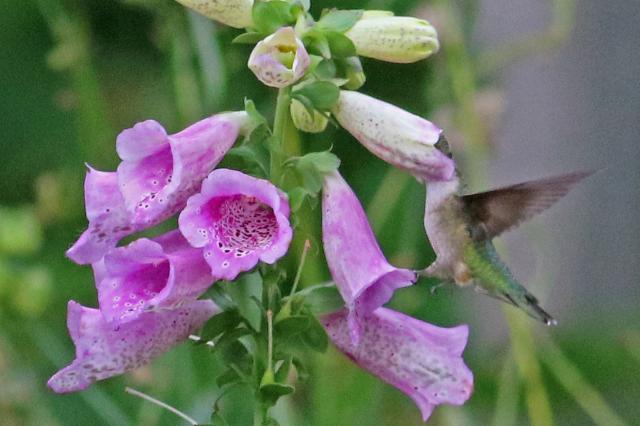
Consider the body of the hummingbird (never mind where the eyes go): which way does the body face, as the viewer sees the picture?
to the viewer's left
